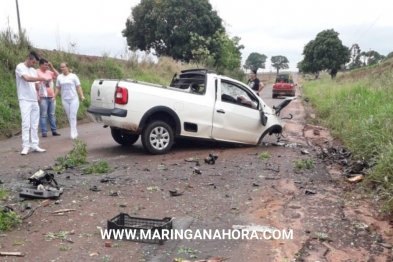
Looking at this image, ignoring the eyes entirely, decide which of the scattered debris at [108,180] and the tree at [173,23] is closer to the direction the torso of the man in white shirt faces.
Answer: the scattered debris

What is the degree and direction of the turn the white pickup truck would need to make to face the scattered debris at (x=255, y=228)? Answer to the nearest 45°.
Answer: approximately 135° to its right

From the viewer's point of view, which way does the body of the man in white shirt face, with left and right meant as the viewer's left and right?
facing the viewer and to the right of the viewer

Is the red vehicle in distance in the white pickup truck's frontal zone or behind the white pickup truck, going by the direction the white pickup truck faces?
frontal zone

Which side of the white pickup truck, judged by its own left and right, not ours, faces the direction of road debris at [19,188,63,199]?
back

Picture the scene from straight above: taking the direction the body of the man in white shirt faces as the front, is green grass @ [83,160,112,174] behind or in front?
in front

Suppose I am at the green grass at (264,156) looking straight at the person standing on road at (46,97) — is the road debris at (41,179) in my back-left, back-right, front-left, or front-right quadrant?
front-left

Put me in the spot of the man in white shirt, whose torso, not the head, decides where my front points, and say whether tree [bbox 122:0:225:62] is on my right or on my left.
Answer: on my left

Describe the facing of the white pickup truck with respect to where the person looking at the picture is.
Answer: facing away from the viewer and to the right of the viewer
